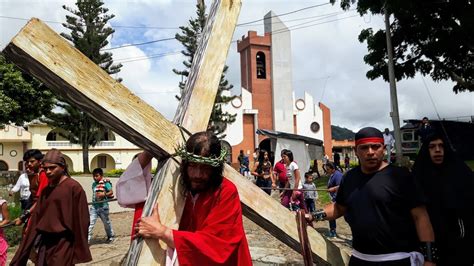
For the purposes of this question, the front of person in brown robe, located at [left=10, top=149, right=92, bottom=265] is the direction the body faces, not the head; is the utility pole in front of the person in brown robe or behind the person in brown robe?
behind

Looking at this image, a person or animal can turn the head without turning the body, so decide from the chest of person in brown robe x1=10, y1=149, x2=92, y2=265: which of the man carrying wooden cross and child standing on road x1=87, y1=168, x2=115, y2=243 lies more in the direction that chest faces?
the man carrying wooden cross

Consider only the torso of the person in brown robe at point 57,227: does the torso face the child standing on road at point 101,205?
no

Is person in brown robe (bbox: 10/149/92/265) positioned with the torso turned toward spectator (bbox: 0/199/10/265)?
no

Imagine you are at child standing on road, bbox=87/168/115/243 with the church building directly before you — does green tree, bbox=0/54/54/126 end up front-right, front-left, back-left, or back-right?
front-left

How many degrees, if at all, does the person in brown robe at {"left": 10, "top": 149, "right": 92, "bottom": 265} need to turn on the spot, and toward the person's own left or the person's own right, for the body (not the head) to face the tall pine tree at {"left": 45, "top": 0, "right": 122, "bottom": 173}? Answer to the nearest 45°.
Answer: approximately 135° to the person's own right

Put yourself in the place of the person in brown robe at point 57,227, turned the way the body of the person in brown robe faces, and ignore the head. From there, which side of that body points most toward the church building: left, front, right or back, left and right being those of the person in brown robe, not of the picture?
back

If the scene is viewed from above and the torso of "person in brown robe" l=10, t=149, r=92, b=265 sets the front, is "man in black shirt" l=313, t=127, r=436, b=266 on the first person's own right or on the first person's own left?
on the first person's own left

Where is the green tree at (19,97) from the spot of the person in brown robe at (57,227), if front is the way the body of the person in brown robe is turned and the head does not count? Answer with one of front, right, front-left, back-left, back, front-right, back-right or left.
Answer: back-right

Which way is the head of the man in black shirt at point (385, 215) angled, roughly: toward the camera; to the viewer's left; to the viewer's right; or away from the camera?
toward the camera

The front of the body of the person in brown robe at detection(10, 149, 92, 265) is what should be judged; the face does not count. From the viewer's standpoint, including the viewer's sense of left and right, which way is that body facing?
facing the viewer and to the left of the viewer
